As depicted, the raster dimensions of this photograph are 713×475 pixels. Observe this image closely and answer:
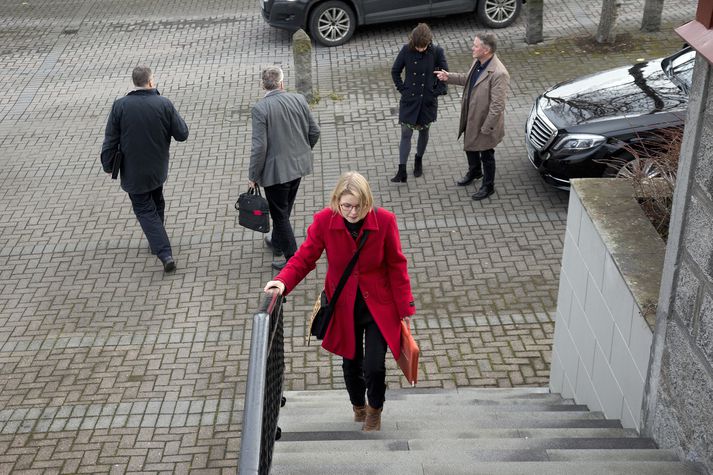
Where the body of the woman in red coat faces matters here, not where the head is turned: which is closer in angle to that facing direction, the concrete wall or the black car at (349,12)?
the concrete wall

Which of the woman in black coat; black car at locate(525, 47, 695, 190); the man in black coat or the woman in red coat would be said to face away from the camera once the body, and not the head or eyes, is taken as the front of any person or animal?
the man in black coat

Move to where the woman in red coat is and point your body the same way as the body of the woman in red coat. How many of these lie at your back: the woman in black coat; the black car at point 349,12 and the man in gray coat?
3

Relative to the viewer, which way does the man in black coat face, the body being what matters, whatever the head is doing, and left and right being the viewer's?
facing away from the viewer

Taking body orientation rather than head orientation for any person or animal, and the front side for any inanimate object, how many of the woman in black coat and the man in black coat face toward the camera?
1

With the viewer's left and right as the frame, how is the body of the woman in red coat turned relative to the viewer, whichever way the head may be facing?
facing the viewer

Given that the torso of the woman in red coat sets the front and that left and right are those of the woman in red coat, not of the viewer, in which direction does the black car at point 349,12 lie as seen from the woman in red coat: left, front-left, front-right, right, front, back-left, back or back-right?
back

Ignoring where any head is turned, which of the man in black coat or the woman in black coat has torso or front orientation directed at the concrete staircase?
the woman in black coat

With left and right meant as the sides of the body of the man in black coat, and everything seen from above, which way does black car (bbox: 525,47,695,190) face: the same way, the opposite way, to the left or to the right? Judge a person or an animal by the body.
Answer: to the left

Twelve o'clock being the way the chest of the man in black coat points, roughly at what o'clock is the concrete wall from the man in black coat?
The concrete wall is roughly at 5 o'clock from the man in black coat.

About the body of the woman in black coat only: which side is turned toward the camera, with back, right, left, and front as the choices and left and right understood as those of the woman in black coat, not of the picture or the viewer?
front

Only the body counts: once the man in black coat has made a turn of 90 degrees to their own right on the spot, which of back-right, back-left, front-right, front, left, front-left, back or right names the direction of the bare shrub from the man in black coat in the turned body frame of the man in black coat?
front-right

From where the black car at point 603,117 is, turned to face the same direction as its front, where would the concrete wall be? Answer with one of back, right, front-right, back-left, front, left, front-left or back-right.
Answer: front-left

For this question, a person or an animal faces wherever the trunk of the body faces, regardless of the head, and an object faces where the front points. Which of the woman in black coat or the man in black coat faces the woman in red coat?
the woman in black coat

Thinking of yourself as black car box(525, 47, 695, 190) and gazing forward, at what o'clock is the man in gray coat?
The man in gray coat is roughly at 12 o'clock from the black car.
